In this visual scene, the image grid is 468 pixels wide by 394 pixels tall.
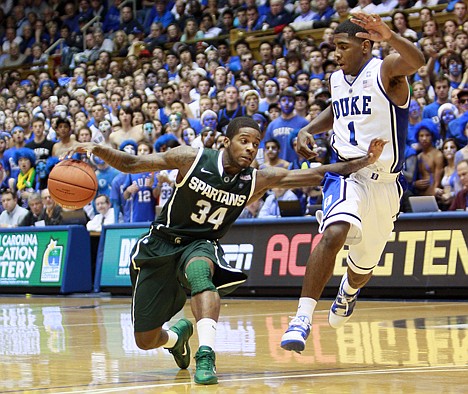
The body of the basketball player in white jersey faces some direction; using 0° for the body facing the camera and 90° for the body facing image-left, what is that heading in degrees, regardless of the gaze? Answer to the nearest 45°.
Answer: approximately 45°

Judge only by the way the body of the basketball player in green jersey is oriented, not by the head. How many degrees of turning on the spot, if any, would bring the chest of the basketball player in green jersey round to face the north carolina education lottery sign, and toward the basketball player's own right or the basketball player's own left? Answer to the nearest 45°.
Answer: approximately 180°

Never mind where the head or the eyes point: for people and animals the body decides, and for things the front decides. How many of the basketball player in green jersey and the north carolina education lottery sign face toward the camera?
2

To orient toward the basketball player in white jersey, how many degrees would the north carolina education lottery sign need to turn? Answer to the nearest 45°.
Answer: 0° — it already faces them

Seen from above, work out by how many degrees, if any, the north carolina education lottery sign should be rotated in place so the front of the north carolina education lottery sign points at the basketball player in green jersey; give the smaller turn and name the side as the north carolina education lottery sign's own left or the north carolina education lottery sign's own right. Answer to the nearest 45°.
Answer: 0° — it already faces them

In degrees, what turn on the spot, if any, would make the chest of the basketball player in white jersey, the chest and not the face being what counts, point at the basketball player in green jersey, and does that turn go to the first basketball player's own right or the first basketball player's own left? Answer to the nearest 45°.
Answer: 0° — they already face them

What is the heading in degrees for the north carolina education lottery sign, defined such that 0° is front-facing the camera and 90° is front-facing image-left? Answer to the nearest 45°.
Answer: approximately 0°

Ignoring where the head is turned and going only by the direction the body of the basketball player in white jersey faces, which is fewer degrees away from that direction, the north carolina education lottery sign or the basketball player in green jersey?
the basketball player in green jersey

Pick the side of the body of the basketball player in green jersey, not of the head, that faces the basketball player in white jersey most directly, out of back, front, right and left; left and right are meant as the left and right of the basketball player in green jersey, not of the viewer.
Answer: left

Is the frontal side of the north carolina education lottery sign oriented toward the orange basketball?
yes

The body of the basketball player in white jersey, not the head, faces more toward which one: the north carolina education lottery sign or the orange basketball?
the orange basketball
